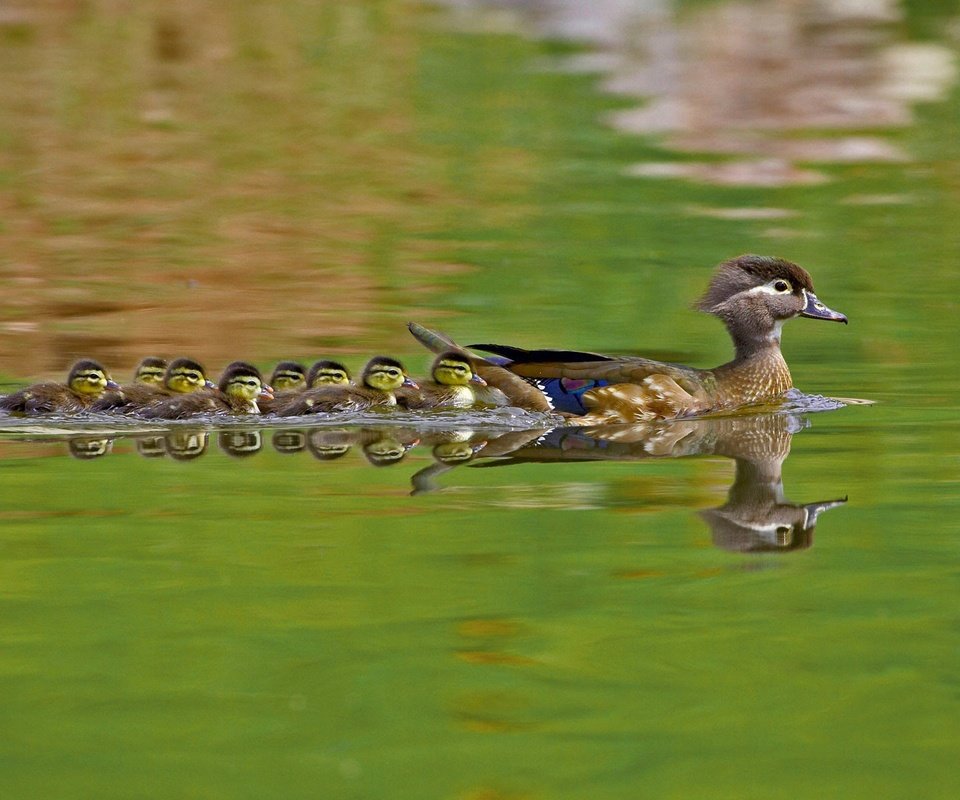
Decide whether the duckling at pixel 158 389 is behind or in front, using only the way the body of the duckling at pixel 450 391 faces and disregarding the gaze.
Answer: behind

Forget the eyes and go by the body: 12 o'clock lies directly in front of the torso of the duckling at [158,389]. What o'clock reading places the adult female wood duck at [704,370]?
The adult female wood duck is roughly at 12 o'clock from the duckling.

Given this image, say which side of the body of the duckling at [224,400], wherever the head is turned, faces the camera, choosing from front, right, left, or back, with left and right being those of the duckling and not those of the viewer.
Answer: right

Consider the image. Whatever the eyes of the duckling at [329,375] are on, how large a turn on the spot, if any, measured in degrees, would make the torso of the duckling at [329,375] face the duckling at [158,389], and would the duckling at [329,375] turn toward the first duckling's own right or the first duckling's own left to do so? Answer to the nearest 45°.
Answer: approximately 180°

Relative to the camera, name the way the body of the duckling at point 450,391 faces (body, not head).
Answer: to the viewer's right

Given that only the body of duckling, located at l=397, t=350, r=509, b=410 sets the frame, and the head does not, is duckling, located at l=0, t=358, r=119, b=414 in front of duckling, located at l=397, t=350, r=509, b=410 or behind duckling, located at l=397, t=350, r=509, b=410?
behind

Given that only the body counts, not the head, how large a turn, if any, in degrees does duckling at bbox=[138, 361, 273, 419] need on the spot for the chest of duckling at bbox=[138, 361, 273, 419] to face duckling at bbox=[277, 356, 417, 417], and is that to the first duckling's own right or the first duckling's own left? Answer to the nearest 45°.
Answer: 0° — it already faces it

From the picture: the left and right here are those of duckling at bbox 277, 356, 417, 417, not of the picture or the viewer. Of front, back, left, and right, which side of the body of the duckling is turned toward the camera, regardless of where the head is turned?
right

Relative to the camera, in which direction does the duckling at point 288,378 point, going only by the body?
to the viewer's right

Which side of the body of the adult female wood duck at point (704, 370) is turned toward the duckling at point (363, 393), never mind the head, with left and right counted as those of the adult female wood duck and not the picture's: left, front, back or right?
back

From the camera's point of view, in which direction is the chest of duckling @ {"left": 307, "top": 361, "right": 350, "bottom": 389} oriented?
to the viewer's right

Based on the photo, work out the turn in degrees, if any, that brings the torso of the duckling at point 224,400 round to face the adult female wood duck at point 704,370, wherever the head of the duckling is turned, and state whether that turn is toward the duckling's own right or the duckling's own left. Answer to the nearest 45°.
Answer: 0° — it already faces it

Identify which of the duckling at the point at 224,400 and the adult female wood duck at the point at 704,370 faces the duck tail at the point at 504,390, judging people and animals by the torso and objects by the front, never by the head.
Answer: the duckling at the point at 224,400
